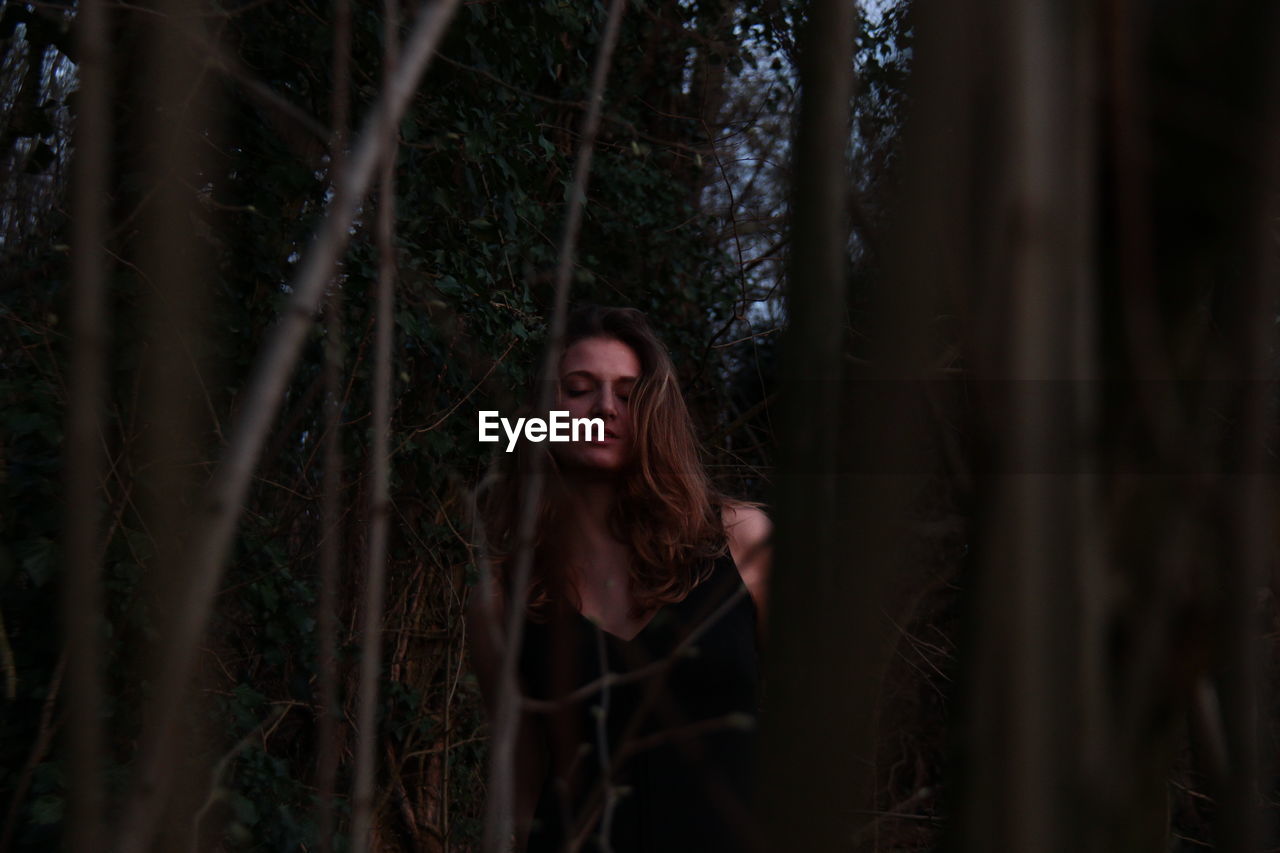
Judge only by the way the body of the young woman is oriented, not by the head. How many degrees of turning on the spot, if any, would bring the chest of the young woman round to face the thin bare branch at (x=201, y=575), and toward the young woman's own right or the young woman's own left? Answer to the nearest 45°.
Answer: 0° — they already face it

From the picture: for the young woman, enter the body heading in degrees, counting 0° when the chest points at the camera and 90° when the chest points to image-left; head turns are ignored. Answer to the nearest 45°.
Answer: approximately 0°

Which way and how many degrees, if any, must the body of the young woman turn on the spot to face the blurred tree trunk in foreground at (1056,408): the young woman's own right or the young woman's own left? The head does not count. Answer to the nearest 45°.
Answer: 0° — they already face it

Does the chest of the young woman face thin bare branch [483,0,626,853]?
yes

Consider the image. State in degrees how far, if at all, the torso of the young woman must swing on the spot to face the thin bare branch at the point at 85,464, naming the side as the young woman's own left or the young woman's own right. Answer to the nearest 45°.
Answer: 0° — they already face it

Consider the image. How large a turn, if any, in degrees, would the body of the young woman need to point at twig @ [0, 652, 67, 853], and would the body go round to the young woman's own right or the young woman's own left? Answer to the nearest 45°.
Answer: approximately 45° to the young woman's own right
